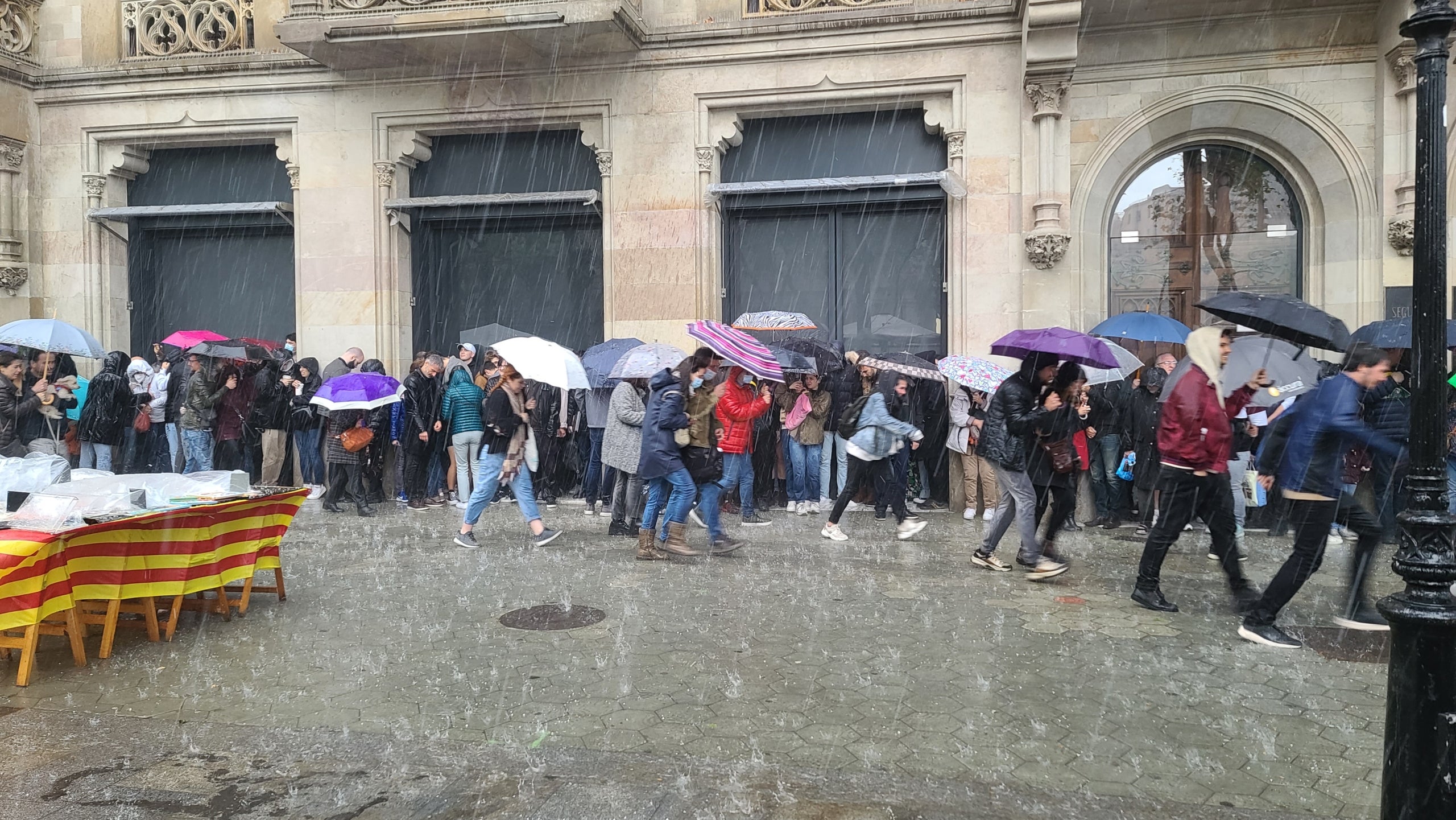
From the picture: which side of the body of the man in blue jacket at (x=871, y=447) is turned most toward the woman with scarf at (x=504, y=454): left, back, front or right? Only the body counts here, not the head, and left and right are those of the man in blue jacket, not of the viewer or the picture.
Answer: back

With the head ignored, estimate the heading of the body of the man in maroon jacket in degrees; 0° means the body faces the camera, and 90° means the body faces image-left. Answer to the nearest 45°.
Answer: approximately 270°

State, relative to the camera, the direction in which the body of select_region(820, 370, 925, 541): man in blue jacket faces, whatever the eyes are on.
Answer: to the viewer's right
